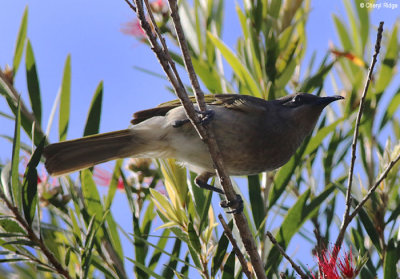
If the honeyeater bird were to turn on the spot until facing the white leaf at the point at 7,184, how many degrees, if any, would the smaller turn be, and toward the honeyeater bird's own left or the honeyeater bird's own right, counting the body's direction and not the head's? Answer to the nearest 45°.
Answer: approximately 135° to the honeyeater bird's own right

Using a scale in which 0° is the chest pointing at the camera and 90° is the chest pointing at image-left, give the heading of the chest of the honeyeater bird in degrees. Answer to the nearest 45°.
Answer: approximately 270°
